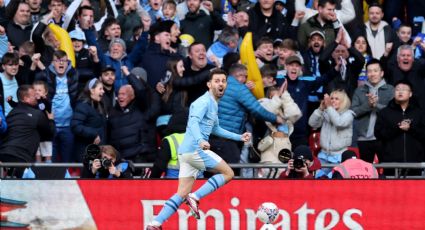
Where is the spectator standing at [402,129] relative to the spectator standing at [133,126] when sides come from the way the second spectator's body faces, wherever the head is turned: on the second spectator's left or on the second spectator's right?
on the second spectator's left

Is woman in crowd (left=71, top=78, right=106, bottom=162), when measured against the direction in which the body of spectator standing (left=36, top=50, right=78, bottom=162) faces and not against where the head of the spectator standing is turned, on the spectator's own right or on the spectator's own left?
on the spectator's own left

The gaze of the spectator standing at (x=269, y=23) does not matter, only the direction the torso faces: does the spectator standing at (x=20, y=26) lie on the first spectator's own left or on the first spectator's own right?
on the first spectator's own right

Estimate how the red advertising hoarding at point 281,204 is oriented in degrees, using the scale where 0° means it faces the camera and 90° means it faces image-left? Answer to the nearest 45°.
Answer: approximately 0°

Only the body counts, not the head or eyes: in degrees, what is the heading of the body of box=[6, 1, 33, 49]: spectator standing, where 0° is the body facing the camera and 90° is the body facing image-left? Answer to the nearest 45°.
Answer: approximately 315°

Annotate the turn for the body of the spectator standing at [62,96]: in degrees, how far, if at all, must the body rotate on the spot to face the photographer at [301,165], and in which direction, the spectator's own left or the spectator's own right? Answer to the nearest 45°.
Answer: approximately 45° to the spectator's own left

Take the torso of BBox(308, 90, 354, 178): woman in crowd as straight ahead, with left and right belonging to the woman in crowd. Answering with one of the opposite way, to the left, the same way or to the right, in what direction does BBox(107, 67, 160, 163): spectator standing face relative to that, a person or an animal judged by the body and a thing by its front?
the same way

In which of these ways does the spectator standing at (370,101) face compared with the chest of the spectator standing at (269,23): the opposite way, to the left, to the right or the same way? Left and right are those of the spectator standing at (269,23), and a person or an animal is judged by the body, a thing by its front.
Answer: the same way

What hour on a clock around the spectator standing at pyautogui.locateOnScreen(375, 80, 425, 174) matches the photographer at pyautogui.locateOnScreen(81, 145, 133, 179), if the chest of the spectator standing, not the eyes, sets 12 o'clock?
The photographer is roughly at 2 o'clock from the spectator standing.

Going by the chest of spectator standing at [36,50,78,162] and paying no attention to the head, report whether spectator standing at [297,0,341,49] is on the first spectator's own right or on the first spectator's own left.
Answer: on the first spectator's own left
